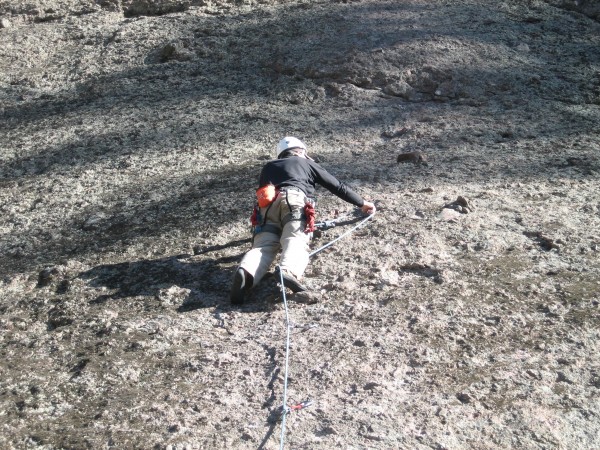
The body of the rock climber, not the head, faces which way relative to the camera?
away from the camera
